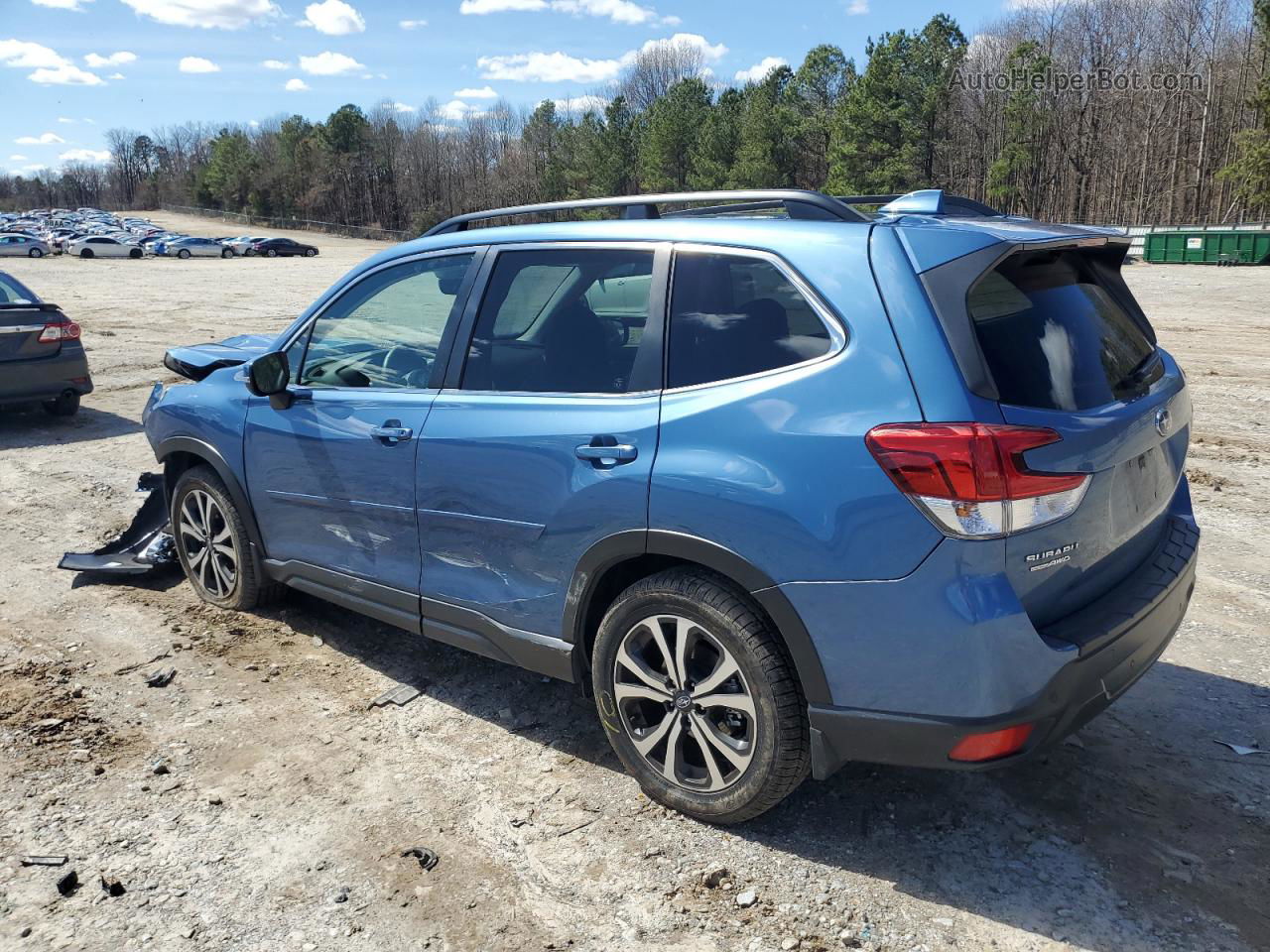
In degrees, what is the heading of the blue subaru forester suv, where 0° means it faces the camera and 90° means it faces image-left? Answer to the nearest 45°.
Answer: approximately 135°

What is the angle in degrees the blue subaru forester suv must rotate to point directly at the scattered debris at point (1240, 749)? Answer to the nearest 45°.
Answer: approximately 135° to its right

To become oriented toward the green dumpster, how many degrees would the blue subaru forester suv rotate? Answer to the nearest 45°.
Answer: approximately 90° to its right

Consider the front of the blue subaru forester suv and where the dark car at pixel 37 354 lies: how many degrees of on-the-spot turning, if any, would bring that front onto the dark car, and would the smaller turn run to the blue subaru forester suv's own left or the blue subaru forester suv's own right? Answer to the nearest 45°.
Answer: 0° — it already faces it

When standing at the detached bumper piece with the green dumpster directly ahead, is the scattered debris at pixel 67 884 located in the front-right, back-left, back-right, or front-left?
back-right

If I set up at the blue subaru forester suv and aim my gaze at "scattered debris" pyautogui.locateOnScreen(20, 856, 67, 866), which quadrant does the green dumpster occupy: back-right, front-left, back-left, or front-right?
back-right

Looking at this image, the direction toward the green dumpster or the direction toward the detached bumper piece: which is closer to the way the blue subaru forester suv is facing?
the detached bumper piece

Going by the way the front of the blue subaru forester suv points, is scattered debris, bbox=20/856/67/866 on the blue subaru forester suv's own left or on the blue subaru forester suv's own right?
on the blue subaru forester suv's own left

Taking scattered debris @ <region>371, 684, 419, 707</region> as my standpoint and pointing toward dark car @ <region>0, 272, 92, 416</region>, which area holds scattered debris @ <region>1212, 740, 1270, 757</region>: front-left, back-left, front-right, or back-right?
back-right
